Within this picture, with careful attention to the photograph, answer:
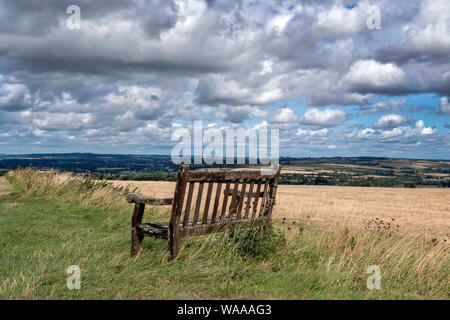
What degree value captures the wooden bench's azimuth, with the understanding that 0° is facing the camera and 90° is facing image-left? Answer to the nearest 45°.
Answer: approximately 135°
